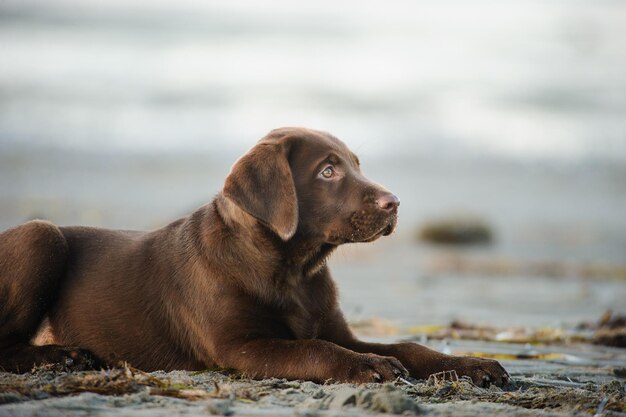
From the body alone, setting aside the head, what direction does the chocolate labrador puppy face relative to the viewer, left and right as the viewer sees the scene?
facing to the right of the viewer
